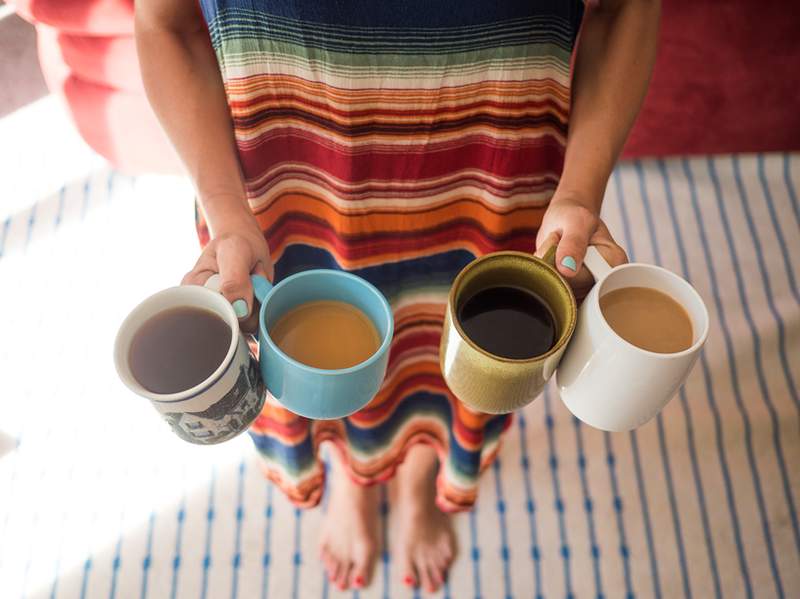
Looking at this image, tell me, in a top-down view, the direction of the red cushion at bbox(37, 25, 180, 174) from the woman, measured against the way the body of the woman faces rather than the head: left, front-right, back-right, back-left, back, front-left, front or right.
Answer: back-right

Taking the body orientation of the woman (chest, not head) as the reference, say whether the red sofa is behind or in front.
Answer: behind

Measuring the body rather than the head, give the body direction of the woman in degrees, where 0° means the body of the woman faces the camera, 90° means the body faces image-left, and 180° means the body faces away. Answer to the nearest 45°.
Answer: approximately 0°

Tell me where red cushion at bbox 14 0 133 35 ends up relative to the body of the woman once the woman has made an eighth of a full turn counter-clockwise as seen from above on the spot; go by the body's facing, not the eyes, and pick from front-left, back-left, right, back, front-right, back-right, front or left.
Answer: back

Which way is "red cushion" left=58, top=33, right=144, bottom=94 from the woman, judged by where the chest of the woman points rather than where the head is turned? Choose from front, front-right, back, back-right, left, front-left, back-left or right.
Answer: back-right
